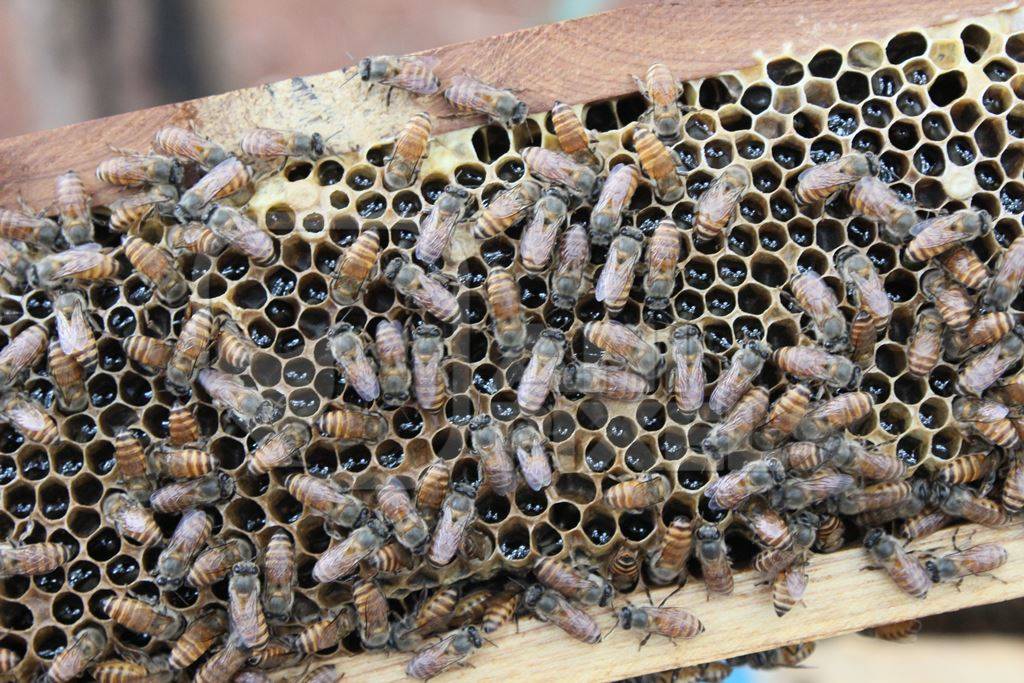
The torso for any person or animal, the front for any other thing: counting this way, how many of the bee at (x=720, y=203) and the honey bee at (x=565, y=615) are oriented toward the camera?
0

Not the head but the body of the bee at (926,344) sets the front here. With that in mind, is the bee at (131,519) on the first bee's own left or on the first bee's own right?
on the first bee's own left

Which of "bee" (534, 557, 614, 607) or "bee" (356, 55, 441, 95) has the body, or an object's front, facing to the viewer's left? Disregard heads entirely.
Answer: "bee" (356, 55, 441, 95)

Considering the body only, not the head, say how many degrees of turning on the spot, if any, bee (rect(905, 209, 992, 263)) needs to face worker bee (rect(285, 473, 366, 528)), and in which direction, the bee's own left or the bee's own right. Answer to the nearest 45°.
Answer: approximately 180°

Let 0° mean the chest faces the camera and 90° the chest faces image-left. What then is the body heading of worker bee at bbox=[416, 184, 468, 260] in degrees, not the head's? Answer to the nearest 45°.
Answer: approximately 225°

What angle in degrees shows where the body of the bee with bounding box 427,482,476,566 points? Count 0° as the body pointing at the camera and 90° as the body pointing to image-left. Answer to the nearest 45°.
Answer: approximately 180°

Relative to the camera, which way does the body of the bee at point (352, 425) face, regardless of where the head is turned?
to the viewer's right

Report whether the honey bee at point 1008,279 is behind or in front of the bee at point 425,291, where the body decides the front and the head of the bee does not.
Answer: behind

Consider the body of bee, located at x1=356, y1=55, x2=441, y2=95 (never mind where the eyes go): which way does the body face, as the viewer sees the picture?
to the viewer's left

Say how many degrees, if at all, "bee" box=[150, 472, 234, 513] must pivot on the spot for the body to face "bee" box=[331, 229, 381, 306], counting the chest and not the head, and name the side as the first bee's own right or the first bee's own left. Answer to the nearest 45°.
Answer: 0° — it already faces it

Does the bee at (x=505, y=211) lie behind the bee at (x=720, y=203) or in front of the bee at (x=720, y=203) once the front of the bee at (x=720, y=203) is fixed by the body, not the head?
behind
